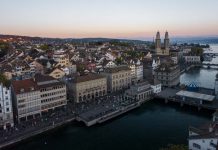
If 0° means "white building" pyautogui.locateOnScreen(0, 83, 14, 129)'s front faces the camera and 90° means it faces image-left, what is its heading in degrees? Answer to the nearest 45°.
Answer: approximately 315°

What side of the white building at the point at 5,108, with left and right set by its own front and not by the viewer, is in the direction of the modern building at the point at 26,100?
left
